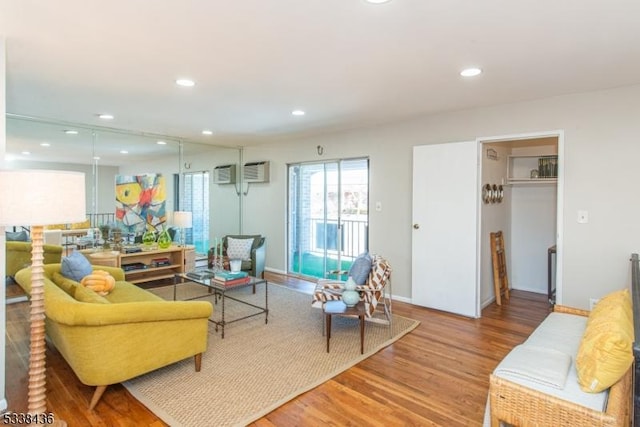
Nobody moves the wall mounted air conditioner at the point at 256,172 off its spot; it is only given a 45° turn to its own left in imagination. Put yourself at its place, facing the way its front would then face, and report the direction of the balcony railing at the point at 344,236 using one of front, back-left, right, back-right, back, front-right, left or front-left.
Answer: front-left

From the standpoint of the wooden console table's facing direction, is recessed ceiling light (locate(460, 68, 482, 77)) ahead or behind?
ahead

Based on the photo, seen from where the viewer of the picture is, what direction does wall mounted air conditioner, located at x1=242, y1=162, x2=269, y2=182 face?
facing the viewer and to the left of the viewer

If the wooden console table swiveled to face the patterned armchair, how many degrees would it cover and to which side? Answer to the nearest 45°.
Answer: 0° — it already faces it

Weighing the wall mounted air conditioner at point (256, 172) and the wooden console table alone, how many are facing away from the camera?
0

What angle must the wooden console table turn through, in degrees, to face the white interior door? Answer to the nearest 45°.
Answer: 0° — it already faces it

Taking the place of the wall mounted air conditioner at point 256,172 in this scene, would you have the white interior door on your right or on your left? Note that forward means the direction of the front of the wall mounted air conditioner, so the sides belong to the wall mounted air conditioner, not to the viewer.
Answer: on your left

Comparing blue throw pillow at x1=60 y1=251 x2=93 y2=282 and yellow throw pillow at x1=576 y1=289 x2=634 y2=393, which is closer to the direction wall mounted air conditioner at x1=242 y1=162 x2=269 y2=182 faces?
the blue throw pillow

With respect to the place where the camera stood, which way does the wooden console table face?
facing the viewer and to the right of the viewer

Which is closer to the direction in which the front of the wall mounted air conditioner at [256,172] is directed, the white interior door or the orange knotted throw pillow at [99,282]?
the orange knotted throw pillow

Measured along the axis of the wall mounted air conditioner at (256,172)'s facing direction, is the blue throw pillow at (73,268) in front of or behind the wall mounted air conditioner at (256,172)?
in front

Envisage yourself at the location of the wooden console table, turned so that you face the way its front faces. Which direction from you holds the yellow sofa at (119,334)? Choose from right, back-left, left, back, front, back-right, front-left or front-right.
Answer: front-right

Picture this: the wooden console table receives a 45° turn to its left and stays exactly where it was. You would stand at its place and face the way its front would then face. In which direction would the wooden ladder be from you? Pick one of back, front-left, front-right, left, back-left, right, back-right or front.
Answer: front-right

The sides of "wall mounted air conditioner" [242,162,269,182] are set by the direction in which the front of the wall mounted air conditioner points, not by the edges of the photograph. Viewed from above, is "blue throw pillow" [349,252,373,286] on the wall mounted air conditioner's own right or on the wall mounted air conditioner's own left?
on the wall mounted air conditioner's own left

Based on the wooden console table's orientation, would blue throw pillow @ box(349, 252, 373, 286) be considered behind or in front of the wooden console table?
in front

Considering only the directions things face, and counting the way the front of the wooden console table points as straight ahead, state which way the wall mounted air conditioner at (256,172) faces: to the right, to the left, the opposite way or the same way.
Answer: to the right

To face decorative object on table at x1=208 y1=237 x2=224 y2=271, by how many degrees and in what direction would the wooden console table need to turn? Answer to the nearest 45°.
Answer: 0° — it already faces it
